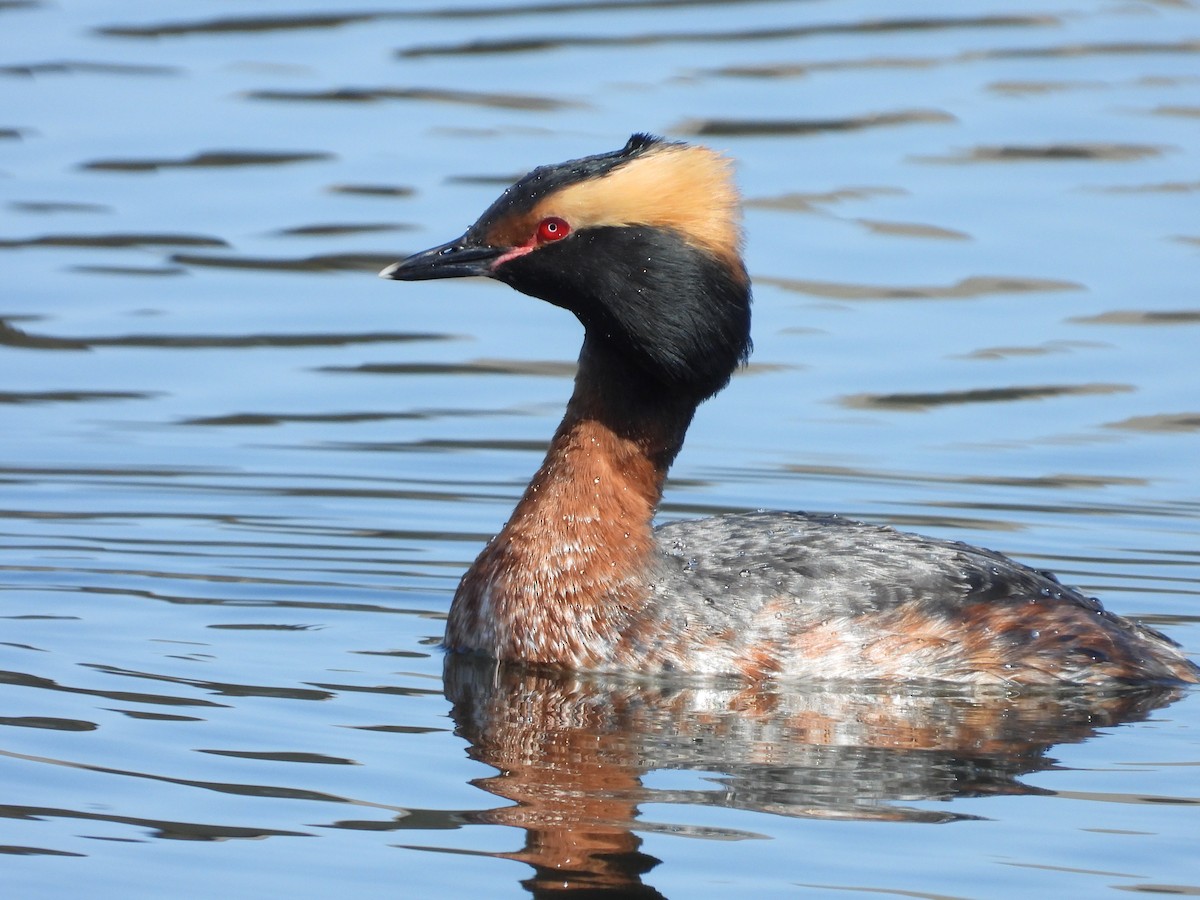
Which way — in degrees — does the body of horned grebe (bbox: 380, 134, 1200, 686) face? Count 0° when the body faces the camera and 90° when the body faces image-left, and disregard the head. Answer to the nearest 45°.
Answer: approximately 90°
